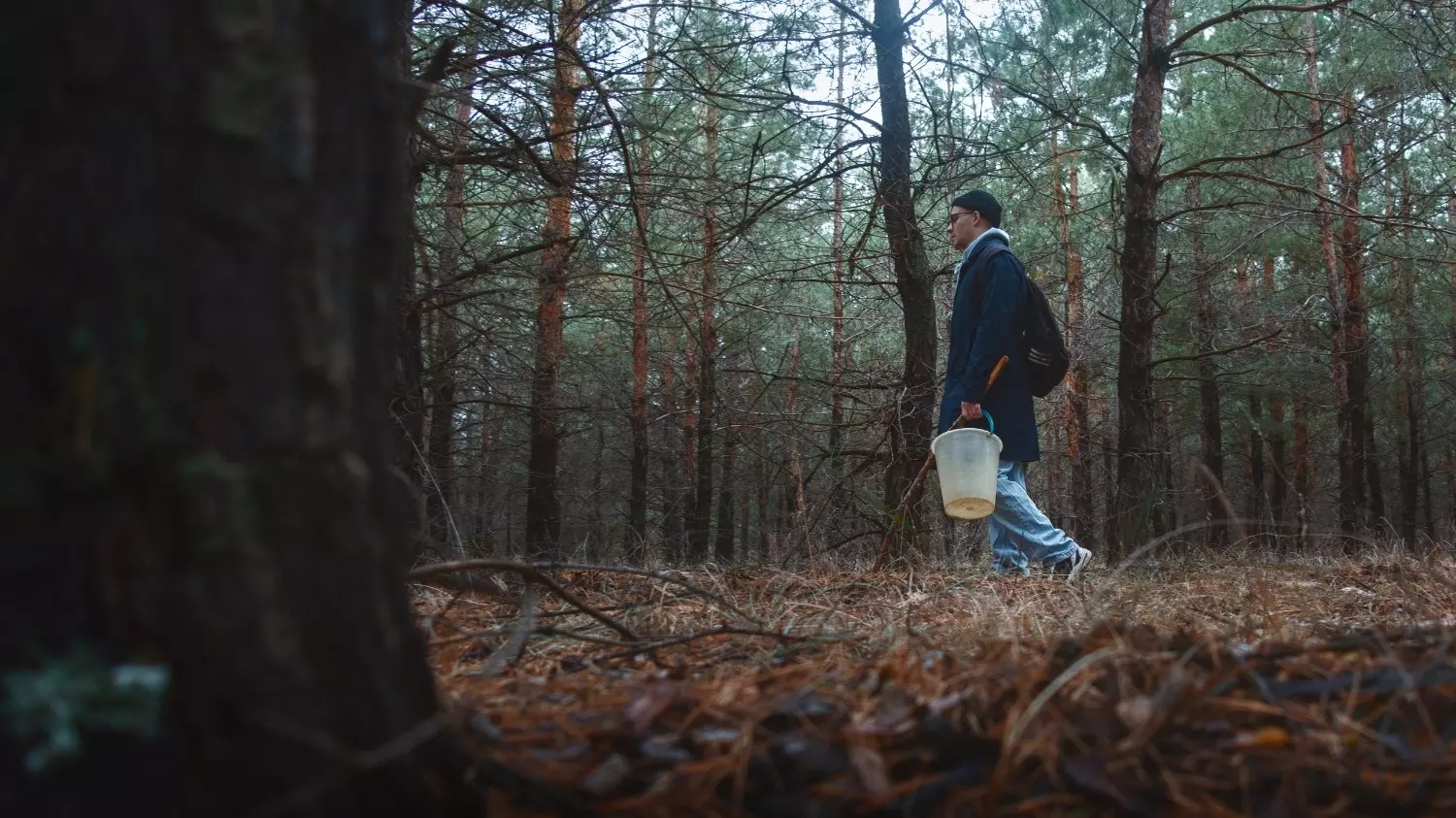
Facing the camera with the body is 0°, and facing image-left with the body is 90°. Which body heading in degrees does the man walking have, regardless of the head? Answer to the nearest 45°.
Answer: approximately 90°

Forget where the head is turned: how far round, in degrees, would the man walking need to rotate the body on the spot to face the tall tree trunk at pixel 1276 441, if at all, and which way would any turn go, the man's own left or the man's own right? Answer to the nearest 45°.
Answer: approximately 90° to the man's own right

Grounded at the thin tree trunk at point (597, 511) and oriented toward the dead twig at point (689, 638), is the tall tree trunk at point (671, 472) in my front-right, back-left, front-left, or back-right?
back-left

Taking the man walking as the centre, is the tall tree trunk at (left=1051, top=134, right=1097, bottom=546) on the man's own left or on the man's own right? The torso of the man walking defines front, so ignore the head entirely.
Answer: on the man's own right

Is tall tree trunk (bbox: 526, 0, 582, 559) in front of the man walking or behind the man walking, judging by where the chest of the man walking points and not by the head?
in front

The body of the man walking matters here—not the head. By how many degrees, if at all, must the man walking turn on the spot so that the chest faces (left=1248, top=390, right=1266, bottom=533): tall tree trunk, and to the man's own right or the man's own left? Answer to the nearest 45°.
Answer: approximately 90° to the man's own right

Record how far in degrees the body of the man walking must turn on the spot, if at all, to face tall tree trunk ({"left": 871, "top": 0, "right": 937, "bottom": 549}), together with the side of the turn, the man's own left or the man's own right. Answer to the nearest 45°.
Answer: approximately 90° to the man's own right

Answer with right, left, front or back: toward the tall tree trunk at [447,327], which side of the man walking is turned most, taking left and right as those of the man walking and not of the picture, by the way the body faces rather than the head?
front

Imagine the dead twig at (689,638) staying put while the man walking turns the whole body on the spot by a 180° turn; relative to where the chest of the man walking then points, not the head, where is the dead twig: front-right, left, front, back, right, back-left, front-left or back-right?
right

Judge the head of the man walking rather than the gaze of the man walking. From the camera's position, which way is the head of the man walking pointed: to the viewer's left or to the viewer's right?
to the viewer's left

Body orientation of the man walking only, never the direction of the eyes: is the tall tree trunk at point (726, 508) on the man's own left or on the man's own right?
on the man's own right
